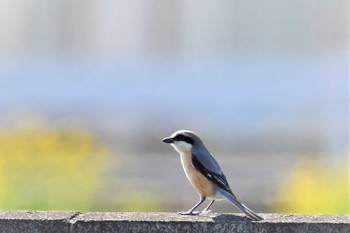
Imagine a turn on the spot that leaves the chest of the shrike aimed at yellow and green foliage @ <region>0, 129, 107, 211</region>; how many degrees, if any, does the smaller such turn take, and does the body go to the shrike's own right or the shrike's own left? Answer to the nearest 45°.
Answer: approximately 45° to the shrike's own right

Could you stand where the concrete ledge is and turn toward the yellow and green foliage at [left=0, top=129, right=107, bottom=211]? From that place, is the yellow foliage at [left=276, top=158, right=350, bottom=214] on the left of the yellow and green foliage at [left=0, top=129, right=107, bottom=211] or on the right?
right

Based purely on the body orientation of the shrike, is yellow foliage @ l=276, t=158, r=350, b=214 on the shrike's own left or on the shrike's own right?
on the shrike's own right

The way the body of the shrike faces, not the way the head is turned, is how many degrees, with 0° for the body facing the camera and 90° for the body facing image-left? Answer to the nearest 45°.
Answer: approximately 90°
